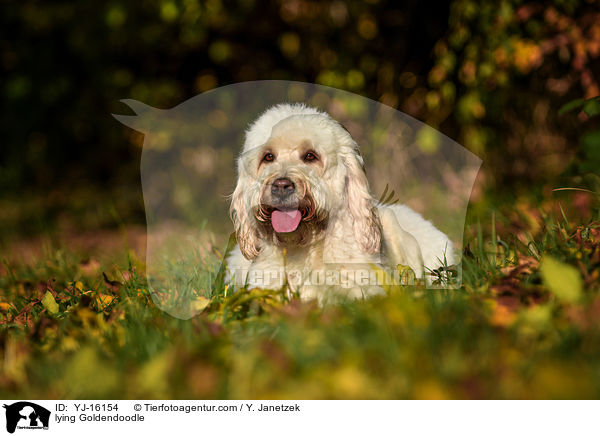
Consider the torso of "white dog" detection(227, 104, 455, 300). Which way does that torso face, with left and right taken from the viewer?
facing the viewer and to the left of the viewer
